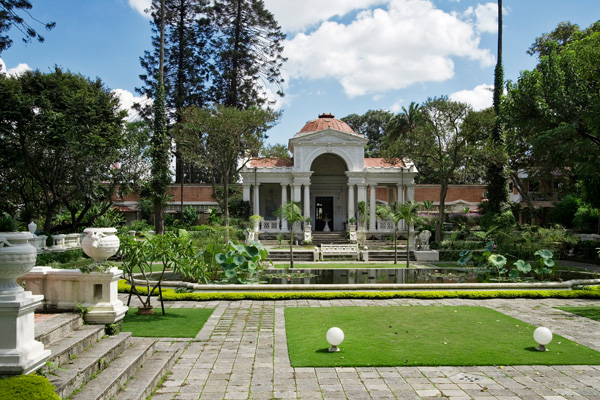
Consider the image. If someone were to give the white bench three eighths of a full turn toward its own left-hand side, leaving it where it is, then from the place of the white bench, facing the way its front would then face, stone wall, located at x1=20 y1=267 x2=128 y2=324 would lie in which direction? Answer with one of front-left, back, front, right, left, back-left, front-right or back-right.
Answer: back-right

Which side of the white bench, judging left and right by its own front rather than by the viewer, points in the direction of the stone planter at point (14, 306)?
front

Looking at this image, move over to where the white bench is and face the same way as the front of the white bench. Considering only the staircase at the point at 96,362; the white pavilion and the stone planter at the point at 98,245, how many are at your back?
1

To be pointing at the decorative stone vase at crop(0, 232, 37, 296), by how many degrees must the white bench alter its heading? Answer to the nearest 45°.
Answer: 0° — it already faces it

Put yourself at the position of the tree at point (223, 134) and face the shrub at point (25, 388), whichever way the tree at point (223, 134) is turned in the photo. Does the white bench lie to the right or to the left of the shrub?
left

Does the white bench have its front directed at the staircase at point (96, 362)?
yes

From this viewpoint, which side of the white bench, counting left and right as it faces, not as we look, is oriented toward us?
front

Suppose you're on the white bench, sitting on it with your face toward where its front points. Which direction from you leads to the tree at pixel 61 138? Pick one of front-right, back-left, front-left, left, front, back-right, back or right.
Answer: right

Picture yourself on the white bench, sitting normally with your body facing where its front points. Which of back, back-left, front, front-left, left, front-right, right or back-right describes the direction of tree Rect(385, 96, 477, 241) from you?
back-left

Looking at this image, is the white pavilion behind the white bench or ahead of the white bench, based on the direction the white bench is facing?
behind

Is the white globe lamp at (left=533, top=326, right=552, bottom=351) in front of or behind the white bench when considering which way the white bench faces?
in front

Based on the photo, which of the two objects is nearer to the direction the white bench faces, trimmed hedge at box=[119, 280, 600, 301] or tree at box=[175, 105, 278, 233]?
the trimmed hedge

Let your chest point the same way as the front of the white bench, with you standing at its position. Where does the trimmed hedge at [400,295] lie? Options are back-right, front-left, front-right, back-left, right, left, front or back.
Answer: front
